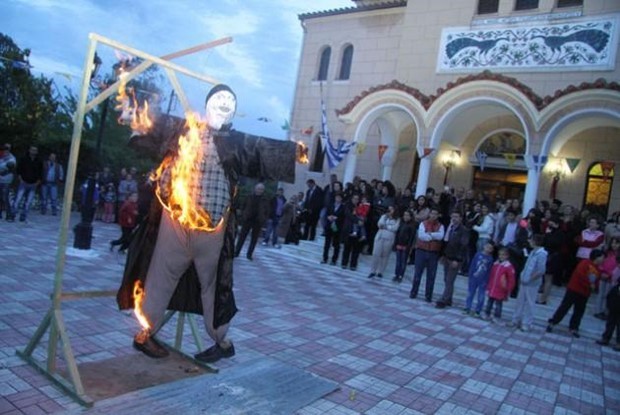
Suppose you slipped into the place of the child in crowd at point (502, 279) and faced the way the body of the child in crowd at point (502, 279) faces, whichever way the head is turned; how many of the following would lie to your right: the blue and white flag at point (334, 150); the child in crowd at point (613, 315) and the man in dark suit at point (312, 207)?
2

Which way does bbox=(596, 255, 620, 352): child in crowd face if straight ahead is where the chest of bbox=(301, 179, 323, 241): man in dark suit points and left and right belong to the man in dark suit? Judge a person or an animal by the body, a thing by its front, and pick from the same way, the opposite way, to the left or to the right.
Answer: to the right

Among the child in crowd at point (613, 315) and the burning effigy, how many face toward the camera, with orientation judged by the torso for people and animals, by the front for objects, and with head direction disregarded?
1

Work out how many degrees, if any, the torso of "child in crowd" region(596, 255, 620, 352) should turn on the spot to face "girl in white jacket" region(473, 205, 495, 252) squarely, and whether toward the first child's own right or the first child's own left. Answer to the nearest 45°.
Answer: approximately 45° to the first child's own right

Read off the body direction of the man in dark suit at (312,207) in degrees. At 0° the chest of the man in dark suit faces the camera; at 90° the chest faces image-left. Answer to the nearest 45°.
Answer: approximately 45°

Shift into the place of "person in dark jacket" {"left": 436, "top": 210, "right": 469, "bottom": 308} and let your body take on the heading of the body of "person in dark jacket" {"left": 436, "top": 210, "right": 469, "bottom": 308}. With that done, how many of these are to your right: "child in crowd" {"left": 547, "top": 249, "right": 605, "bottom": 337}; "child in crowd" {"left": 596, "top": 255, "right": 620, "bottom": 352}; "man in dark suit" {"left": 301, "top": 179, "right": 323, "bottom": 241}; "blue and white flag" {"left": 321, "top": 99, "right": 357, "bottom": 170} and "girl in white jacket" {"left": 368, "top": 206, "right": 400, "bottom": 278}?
3

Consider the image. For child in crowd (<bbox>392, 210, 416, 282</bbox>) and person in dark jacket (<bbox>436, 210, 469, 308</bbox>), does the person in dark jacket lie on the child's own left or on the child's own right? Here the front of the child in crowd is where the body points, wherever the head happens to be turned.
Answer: on the child's own left

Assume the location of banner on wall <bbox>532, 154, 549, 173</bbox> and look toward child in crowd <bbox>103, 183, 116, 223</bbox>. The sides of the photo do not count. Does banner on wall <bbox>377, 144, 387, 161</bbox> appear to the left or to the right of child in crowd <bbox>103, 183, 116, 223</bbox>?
right

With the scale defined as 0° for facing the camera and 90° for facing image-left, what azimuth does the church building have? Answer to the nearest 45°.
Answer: approximately 45°

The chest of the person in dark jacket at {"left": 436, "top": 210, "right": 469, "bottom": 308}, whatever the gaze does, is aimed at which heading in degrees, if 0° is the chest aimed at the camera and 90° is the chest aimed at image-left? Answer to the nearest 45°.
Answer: approximately 45°

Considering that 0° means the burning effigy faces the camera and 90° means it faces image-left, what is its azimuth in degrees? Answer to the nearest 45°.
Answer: approximately 0°

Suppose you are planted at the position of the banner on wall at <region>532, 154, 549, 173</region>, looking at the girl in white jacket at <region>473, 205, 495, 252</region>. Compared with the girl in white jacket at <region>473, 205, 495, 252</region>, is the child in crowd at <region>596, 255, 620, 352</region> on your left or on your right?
left

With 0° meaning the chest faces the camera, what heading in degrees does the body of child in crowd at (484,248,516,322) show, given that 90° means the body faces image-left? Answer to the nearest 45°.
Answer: approximately 45°

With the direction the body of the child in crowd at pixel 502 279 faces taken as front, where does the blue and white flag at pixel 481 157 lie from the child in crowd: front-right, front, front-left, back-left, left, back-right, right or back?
back-right

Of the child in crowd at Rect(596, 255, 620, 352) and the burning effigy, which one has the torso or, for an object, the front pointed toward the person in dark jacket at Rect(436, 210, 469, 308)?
the child in crowd
